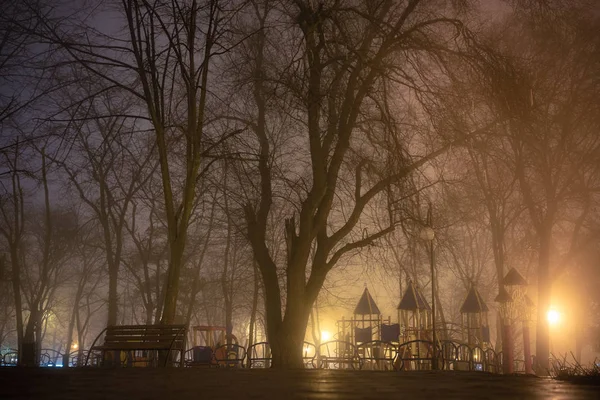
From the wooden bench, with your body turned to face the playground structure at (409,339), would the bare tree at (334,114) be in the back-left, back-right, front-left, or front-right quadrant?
front-right

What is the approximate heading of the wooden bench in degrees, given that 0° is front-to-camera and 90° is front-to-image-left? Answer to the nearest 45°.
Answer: approximately 45°

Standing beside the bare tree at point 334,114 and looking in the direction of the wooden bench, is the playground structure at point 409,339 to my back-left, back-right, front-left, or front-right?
back-right
